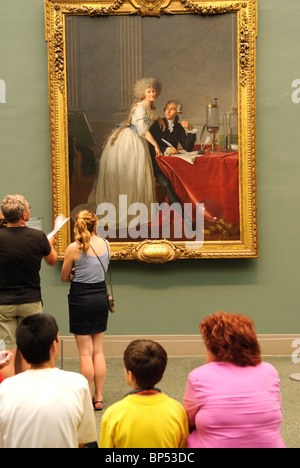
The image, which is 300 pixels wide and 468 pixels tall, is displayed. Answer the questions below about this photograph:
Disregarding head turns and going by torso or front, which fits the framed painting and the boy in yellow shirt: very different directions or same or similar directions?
very different directions

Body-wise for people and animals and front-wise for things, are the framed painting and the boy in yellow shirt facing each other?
yes

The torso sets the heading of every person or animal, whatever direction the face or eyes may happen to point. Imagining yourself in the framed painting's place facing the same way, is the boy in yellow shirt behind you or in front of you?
in front

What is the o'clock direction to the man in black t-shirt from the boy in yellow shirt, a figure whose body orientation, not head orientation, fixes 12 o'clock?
The man in black t-shirt is roughly at 11 o'clock from the boy in yellow shirt.

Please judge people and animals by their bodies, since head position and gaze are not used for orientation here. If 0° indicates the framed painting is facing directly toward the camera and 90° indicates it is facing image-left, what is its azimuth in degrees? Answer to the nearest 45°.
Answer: approximately 0°

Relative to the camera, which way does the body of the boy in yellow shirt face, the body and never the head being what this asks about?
away from the camera

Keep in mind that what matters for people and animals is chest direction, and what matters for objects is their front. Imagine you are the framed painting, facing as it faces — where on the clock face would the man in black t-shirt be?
The man in black t-shirt is roughly at 1 o'clock from the framed painting.

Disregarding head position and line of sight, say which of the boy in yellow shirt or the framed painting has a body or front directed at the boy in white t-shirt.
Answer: the framed painting

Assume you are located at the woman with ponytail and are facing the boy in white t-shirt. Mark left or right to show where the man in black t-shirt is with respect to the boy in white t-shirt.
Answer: right

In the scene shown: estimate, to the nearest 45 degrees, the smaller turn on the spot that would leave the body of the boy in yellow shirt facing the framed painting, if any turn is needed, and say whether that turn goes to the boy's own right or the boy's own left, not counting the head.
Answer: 0° — they already face it

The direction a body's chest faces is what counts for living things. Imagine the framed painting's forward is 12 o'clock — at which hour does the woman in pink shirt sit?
The woman in pink shirt is roughly at 12 o'clock from the framed painting.

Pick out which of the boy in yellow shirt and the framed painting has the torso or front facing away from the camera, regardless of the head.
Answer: the boy in yellow shirt

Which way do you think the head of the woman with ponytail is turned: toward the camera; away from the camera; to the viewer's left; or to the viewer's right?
away from the camera

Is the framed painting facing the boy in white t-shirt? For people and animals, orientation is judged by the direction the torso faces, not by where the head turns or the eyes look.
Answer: yes

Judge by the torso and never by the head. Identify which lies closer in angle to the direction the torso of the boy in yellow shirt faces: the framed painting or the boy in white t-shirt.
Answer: the framed painting

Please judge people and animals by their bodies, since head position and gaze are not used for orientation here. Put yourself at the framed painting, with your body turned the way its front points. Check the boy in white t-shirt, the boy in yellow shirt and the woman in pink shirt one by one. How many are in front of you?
3

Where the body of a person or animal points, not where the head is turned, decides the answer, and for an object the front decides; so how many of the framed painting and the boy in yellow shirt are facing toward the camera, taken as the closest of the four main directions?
1
